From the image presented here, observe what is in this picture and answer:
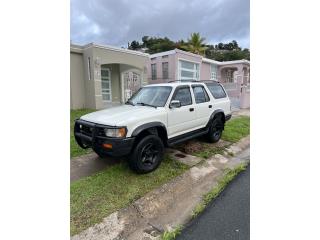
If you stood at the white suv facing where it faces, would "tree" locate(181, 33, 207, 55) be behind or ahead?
behind

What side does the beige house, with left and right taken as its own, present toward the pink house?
left

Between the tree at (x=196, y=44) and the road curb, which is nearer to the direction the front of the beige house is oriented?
the road curb

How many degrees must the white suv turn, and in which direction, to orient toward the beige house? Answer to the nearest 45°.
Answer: approximately 135° to its right

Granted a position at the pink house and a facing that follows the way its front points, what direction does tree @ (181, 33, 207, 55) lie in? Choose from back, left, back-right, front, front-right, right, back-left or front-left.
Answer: back-left

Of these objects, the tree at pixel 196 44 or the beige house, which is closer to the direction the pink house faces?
the beige house

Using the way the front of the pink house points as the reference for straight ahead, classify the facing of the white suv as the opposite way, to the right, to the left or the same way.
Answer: to the right

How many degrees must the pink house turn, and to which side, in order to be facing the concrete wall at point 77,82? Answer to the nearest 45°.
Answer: approximately 90° to its right

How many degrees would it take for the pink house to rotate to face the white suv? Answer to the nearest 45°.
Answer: approximately 45° to its right

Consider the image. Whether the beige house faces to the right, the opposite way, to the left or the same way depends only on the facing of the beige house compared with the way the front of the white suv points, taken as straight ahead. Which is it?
to the left

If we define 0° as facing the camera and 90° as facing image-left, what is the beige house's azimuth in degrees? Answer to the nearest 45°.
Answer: approximately 315°
